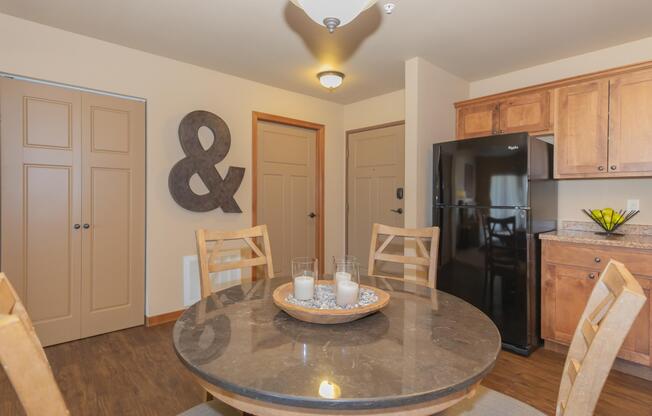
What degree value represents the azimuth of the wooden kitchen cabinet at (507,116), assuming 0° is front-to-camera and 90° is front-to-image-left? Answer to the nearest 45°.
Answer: approximately 45°

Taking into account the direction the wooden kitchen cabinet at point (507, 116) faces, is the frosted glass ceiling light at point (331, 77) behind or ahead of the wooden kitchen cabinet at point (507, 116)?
ahead

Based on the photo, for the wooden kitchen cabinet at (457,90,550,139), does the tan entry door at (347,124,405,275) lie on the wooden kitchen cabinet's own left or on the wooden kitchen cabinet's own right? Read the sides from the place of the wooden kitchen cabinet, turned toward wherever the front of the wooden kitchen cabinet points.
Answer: on the wooden kitchen cabinet's own right

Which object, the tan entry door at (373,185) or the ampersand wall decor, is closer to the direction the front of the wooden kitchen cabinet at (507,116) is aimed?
the ampersand wall decor

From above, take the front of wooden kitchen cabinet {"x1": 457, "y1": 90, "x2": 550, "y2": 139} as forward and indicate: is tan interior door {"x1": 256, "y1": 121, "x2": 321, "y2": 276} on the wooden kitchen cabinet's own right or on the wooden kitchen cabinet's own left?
on the wooden kitchen cabinet's own right

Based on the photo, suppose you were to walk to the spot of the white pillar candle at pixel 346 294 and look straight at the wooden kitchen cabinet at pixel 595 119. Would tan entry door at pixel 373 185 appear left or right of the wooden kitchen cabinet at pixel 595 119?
left

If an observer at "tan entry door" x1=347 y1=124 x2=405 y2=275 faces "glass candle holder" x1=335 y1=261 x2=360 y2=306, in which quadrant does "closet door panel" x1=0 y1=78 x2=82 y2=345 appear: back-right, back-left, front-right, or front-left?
front-right

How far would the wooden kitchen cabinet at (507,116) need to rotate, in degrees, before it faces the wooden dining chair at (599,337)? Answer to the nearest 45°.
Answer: approximately 45° to its left
